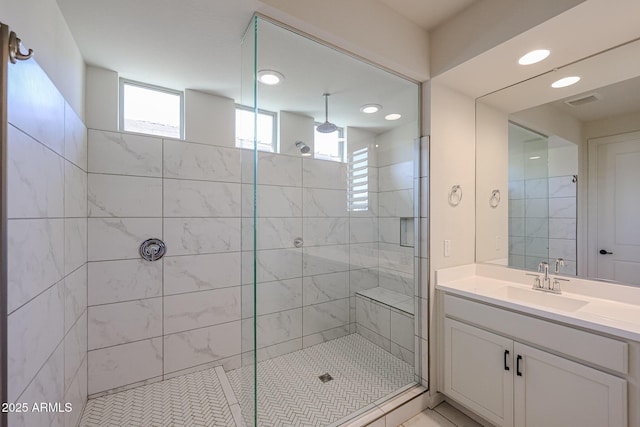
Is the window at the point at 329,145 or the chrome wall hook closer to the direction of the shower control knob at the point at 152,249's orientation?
the chrome wall hook

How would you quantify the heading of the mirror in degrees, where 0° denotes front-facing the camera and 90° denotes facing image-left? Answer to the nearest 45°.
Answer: approximately 45°

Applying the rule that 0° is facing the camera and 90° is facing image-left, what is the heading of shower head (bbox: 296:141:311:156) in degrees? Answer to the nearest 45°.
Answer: approximately 315°

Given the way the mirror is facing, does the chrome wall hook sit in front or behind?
in front

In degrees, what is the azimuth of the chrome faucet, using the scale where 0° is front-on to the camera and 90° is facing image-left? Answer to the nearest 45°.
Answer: approximately 45°

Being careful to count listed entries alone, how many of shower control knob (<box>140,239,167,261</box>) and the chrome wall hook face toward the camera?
1

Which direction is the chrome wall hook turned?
to the viewer's right

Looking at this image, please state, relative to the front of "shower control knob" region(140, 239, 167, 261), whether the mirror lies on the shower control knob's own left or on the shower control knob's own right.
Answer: on the shower control knob's own left

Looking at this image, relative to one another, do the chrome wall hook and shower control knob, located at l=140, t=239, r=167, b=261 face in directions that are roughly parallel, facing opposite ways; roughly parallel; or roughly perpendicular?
roughly perpendicular

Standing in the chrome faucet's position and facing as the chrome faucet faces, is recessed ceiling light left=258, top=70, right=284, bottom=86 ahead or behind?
ahead
